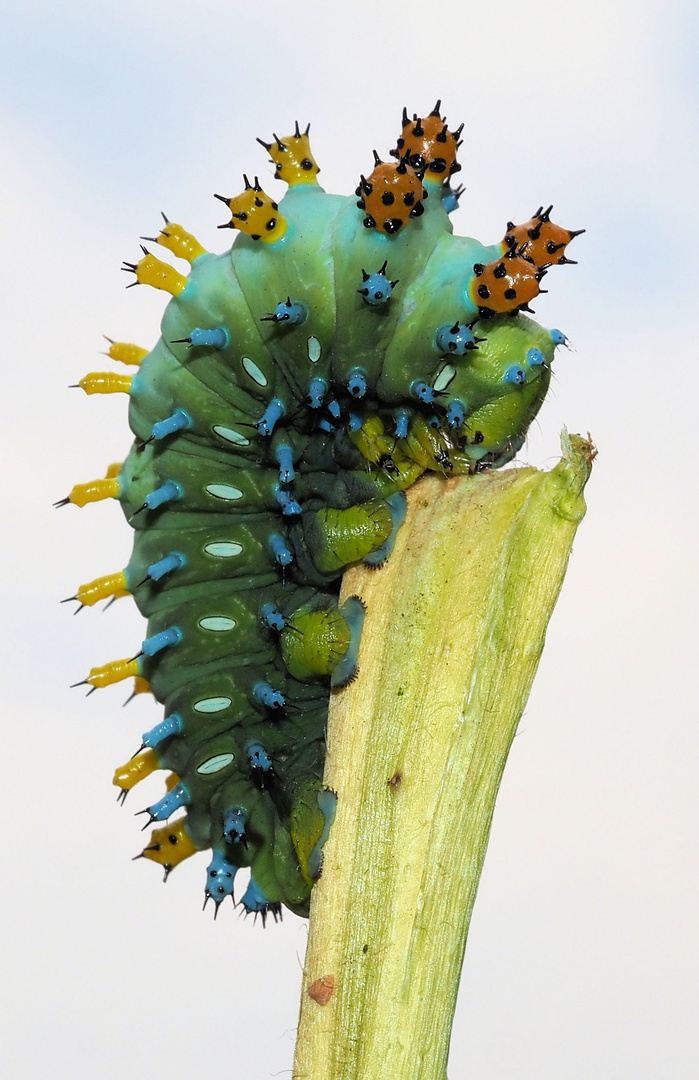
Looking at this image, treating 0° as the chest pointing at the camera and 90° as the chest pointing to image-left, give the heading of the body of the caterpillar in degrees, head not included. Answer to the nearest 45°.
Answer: approximately 270°
